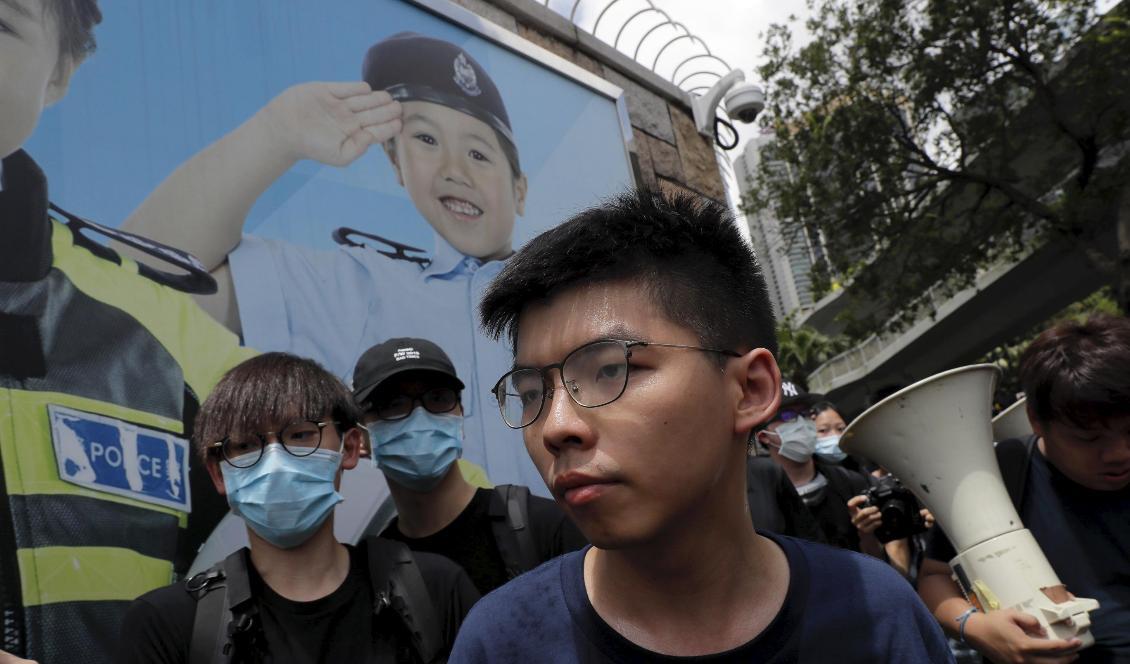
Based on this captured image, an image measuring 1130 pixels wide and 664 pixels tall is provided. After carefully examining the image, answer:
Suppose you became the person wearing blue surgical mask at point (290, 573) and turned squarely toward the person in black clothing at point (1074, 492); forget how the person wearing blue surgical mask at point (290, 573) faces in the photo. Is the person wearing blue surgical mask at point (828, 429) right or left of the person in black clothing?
left

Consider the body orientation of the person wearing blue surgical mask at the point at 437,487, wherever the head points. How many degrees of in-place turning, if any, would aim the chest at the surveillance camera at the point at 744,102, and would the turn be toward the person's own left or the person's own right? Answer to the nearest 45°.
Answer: approximately 135° to the person's own left

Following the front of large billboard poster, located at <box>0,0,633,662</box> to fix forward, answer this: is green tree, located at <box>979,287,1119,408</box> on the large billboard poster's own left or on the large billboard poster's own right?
on the large billboard poster's own left

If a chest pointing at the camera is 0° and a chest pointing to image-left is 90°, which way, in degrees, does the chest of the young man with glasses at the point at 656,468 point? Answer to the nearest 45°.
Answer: approximately 45°

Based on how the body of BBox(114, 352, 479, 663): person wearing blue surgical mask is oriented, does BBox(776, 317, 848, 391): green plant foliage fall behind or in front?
behind

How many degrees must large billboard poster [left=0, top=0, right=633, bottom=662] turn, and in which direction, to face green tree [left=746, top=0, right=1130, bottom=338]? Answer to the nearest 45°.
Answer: approximately 90° to its left

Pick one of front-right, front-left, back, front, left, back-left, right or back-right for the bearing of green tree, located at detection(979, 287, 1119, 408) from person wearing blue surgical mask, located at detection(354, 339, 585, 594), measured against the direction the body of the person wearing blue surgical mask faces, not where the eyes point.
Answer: back-left

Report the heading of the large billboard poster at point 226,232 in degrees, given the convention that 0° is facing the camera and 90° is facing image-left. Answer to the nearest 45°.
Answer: approximately 315°

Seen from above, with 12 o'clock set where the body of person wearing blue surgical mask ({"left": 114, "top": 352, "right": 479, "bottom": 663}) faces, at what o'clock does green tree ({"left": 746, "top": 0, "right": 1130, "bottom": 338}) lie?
The green tree is roughly at 8 o'clock from the person wearing blue surgical mask.
